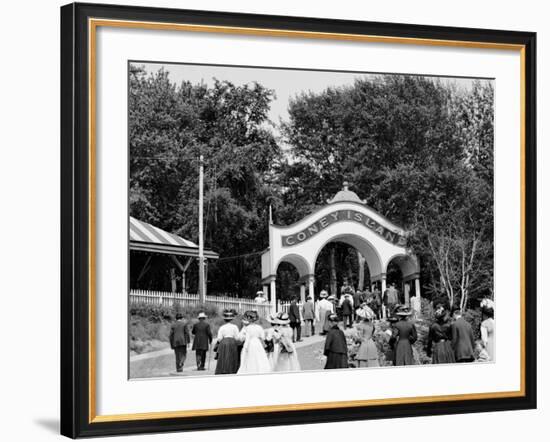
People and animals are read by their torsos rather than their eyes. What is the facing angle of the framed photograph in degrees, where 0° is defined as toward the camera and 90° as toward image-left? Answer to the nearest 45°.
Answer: approximately 315°
